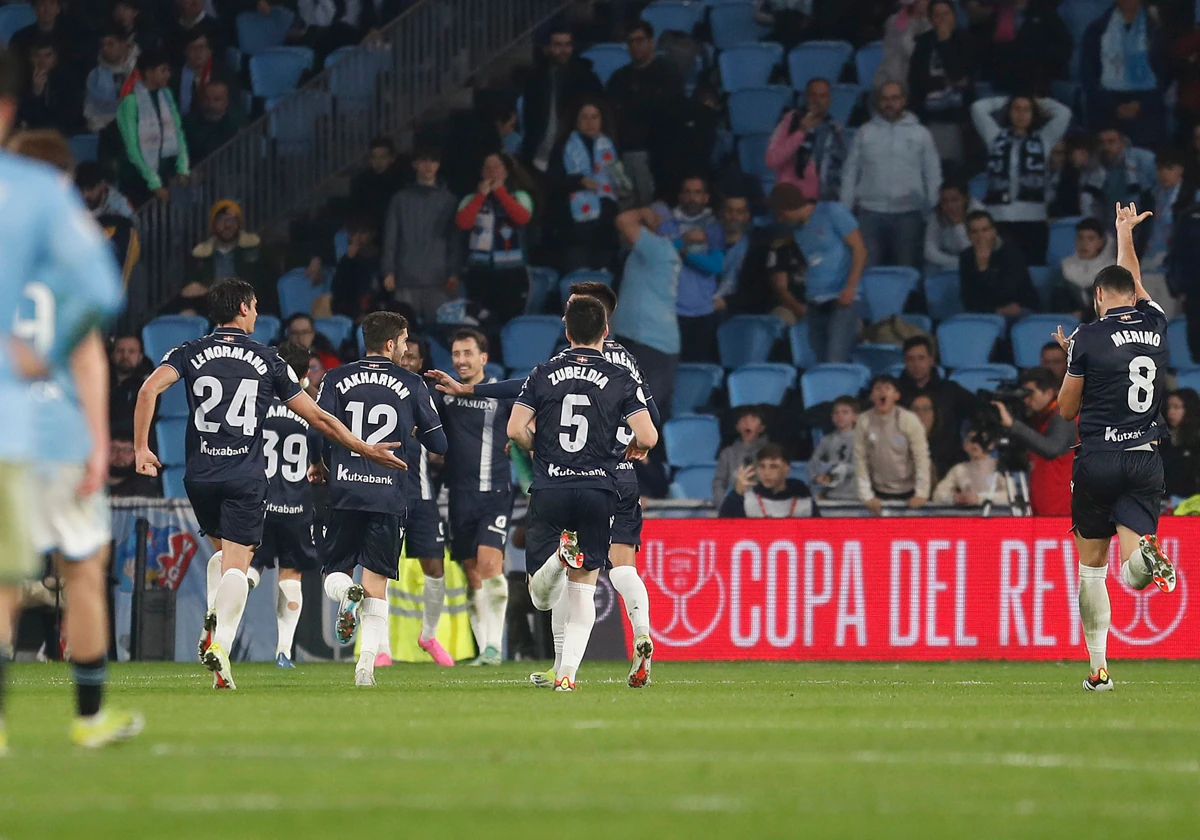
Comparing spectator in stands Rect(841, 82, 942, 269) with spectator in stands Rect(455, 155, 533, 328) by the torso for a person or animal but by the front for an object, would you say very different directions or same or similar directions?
same or similar directions

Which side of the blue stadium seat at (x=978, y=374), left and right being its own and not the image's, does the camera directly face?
front

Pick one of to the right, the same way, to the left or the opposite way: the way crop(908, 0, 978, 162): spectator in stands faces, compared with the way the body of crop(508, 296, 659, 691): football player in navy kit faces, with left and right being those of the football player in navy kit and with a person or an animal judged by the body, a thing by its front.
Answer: the opposite way

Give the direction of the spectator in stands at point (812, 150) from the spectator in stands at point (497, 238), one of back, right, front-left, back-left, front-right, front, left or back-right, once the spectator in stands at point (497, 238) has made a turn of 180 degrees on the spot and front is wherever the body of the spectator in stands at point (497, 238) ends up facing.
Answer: right

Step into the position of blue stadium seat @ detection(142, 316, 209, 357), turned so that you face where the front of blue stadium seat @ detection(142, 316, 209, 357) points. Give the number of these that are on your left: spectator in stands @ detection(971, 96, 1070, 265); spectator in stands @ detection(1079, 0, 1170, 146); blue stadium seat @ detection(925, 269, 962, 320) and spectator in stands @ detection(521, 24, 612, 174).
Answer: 4

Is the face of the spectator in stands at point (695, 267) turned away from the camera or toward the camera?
toward the camera

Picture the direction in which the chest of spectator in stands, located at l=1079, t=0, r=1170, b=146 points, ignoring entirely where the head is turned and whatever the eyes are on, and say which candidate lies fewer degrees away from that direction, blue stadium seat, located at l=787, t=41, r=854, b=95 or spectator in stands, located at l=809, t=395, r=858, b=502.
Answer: the spectator in stands

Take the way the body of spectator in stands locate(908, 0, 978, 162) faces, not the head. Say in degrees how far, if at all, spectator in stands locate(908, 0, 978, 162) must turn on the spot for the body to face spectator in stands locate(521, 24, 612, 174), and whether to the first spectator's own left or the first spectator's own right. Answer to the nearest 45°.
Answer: approximately 90° to the first spectator's own right

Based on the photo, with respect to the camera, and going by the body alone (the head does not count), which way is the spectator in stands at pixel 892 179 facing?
toward the camera

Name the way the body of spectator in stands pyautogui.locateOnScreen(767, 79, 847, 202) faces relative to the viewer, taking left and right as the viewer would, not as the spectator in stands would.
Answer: facing the viewer

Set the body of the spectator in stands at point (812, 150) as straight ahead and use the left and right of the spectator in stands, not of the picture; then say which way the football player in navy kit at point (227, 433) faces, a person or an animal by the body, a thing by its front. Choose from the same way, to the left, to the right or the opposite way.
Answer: the opposite way

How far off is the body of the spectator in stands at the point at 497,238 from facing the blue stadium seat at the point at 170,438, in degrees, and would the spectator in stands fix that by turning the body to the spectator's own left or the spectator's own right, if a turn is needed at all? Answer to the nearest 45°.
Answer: approximately 90° to the spectator's own right

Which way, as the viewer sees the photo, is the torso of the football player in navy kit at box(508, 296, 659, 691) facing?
away from the camera

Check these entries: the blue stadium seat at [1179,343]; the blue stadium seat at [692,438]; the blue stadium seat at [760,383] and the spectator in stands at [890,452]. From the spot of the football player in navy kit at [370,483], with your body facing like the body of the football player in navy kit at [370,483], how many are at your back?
0

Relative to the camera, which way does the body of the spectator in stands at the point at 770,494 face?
toward the camera
